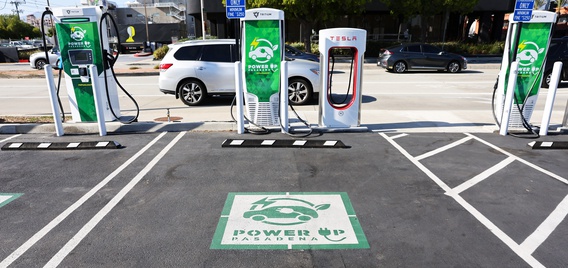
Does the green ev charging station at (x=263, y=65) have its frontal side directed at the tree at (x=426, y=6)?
no

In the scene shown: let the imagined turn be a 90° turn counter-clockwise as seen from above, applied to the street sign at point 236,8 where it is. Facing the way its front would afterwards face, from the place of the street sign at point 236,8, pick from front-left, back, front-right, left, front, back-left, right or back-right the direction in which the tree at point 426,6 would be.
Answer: front-left

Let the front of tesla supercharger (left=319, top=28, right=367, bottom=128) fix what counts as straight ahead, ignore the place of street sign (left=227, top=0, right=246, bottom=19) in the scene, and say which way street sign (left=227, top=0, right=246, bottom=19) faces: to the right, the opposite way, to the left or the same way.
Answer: the same way

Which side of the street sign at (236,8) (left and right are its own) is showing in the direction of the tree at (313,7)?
back

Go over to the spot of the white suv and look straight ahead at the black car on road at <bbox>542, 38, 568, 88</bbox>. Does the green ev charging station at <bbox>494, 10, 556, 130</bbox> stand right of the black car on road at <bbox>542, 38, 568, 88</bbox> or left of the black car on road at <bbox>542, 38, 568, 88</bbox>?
right

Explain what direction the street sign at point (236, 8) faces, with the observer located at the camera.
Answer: facing the viewer

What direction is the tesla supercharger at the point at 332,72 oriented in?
toward the camera

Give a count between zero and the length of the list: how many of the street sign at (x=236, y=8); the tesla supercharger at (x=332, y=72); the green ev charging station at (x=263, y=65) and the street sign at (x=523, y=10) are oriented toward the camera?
4

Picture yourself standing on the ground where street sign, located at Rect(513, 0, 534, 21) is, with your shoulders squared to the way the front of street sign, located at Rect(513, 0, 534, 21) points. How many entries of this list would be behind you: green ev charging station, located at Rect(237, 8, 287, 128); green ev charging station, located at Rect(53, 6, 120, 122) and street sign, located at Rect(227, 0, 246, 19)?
0

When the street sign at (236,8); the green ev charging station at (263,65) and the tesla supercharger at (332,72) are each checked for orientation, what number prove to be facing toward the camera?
3

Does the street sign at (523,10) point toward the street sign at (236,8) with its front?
no

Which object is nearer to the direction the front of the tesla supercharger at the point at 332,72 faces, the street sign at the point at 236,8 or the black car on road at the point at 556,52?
the street sign

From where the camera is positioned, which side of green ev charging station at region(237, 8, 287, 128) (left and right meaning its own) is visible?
front

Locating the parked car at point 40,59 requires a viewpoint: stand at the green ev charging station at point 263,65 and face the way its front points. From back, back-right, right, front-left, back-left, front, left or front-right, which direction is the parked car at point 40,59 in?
back-right
